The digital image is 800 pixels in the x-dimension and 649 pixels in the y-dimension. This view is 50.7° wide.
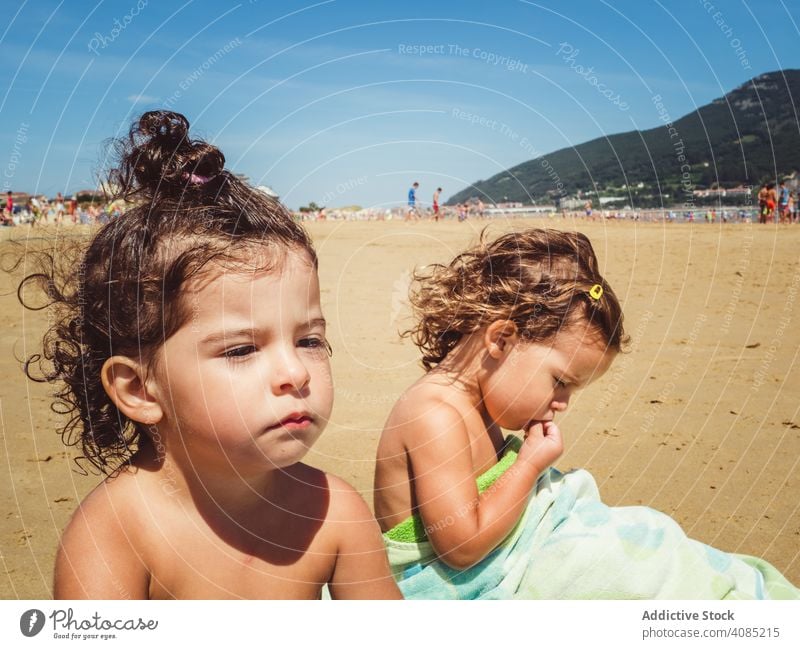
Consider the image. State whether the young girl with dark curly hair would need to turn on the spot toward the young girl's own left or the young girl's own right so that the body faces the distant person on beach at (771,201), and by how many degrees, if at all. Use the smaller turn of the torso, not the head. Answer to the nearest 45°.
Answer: approximately 90° to the young girl's own left

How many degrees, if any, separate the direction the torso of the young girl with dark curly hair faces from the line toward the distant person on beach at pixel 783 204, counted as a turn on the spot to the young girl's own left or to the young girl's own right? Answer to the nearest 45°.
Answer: approximately 90° to the young girl's own left

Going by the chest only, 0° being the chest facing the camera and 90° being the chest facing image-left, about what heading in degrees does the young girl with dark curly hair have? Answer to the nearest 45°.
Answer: approximately 315°
